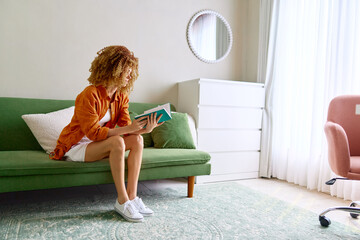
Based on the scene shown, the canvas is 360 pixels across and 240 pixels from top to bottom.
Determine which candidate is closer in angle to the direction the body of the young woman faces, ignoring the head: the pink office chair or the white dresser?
the pink office chair

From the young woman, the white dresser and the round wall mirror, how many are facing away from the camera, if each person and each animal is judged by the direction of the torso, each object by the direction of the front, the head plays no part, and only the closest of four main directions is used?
0

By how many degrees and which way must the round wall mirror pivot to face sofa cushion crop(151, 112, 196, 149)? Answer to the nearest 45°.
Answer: approximately 45° to its right

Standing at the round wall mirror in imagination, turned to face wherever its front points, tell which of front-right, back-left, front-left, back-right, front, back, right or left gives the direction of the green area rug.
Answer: front-right

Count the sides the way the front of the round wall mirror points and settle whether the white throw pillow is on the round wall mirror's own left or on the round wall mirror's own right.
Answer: on the round wall mirror's own right

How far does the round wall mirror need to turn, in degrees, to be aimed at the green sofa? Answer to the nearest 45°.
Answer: approximately 90° to its right

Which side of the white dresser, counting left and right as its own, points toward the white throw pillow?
right

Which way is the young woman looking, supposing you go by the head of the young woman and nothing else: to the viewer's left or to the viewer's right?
to the viewer's right
